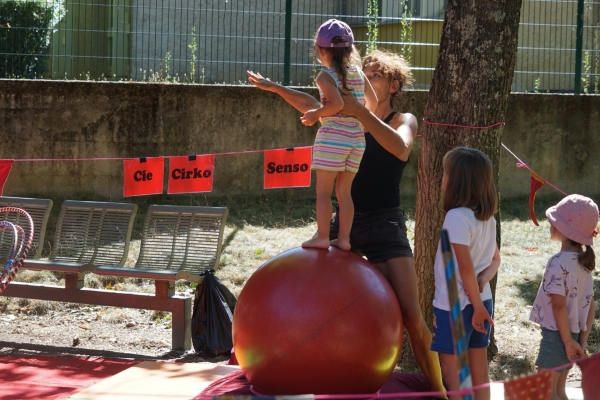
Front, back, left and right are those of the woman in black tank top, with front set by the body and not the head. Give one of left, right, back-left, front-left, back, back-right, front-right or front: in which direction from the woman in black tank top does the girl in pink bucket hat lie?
back-left

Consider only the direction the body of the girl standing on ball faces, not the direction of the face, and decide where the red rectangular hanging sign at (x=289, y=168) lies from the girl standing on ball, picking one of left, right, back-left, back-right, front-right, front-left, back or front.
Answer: front-right

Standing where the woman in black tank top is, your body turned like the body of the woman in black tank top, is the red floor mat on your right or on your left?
on your right

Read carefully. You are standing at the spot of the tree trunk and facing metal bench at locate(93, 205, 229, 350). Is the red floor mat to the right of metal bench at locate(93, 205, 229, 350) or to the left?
left

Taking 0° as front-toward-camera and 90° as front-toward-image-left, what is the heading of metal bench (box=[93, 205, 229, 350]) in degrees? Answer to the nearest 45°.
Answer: approximately 45°

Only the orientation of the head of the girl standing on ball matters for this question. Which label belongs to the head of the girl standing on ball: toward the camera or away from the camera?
away from the camera

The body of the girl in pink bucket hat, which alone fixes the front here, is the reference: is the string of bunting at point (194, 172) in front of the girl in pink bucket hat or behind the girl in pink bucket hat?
in front

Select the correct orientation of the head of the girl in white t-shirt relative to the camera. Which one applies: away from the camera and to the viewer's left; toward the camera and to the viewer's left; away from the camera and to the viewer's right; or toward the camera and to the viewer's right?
away from the camera and to the viewer's left
